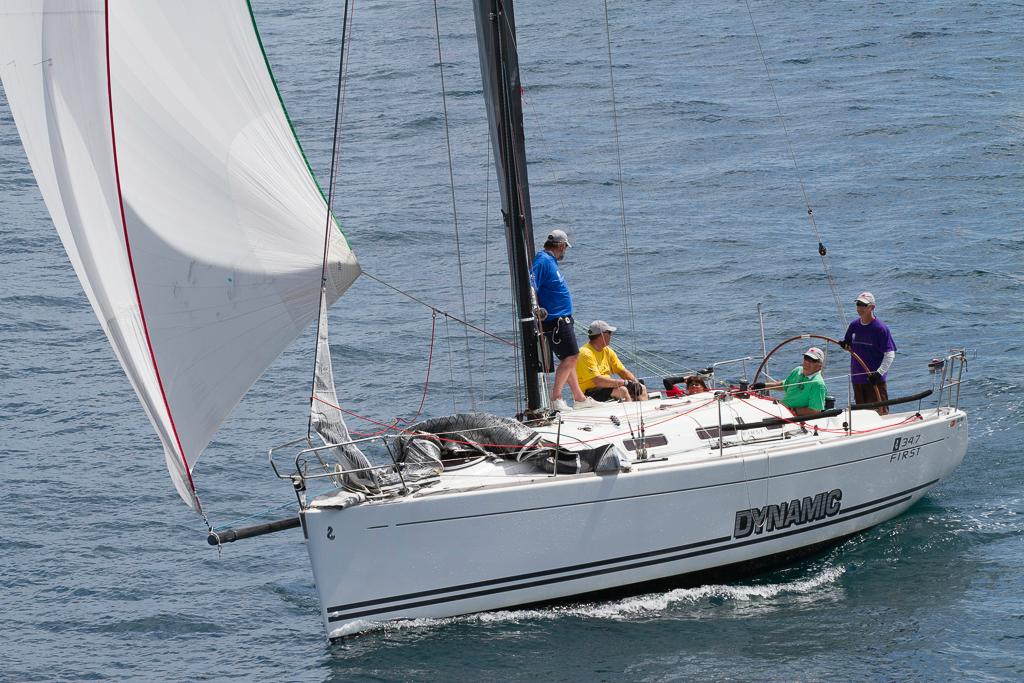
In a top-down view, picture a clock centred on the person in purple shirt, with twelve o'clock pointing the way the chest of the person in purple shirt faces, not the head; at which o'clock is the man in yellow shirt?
The man in yellow shirt is roughly at 1 o'clock from the person in purple shirt.

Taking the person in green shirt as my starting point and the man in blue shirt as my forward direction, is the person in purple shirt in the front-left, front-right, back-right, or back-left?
back-right

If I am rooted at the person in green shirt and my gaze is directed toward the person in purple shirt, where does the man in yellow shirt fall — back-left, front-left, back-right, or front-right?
back-left

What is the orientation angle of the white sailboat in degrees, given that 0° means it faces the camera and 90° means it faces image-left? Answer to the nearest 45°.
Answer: approximately 45°
